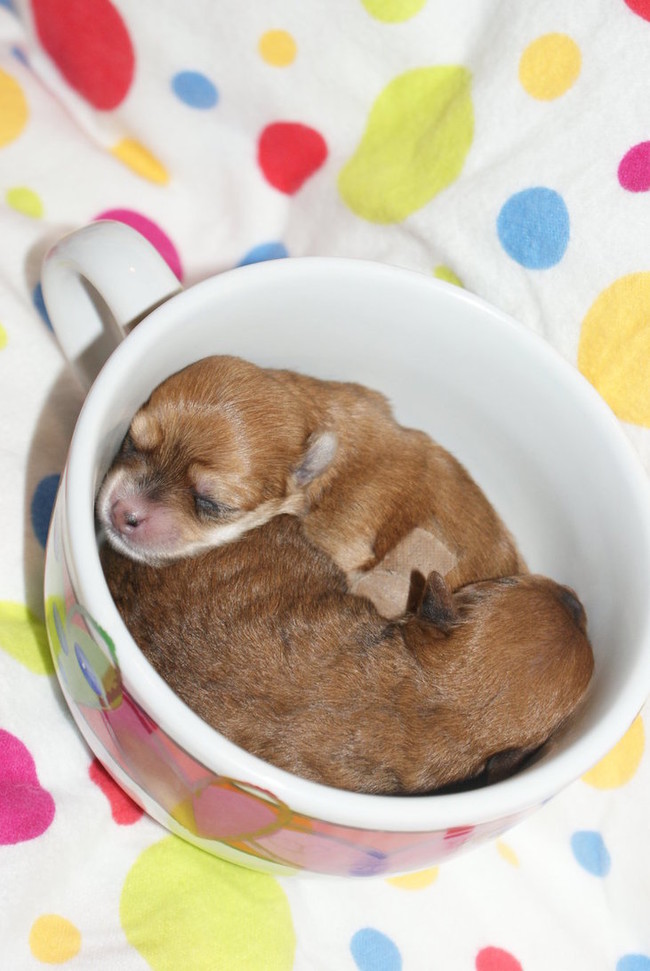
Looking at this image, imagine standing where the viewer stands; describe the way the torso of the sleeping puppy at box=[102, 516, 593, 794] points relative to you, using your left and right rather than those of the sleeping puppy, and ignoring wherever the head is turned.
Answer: facing to the right of the viewer
